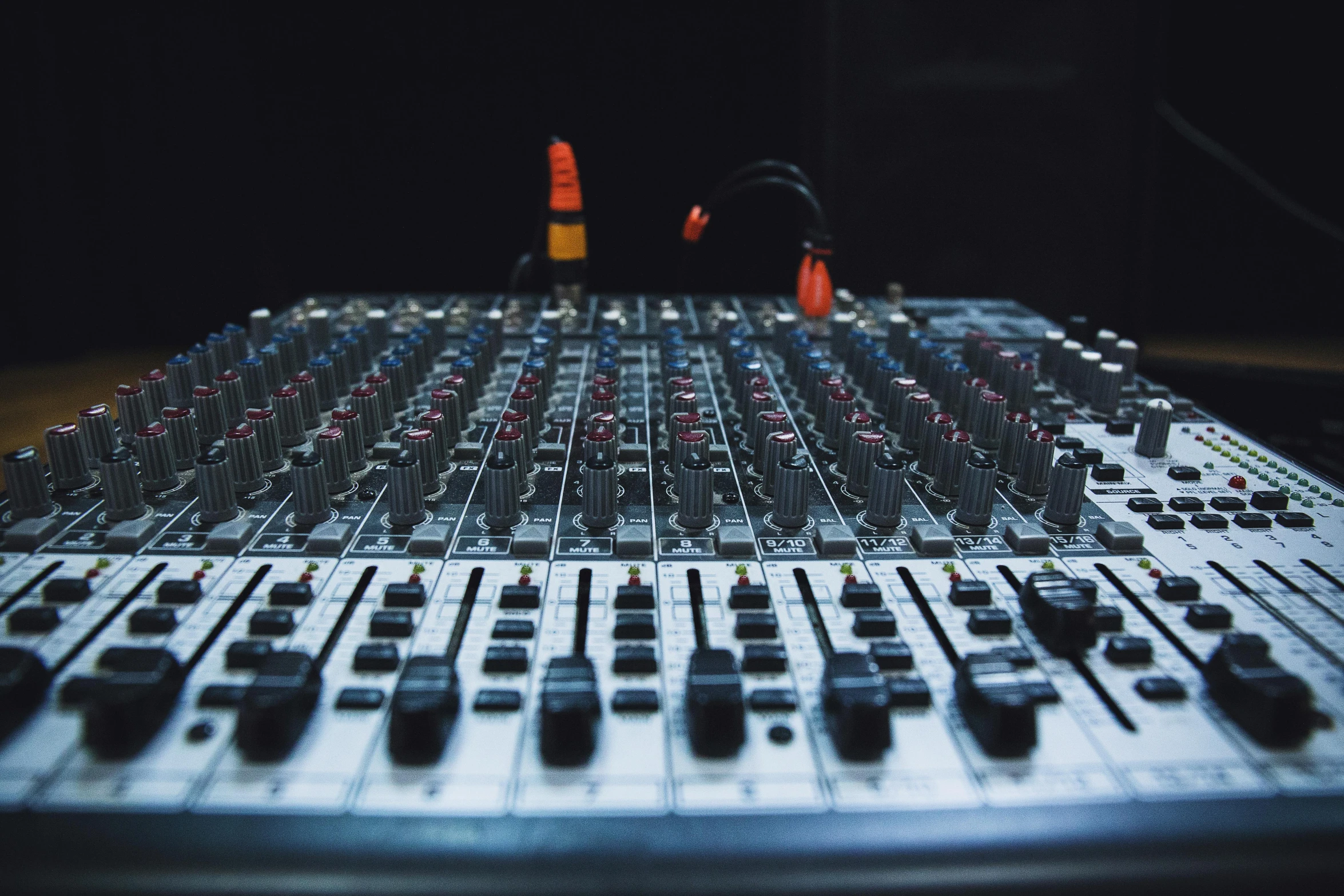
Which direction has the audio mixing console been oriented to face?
toward the camera
